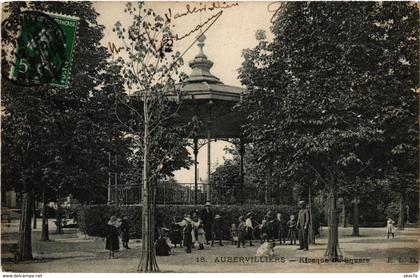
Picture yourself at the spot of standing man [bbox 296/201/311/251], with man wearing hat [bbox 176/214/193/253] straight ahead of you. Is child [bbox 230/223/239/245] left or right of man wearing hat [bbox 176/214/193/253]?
right

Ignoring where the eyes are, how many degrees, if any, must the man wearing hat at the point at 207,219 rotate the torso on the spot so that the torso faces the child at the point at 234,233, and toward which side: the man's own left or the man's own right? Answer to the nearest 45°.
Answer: approximately 90° to the man's own left

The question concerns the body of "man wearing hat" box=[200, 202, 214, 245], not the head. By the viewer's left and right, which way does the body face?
facing the viewer
